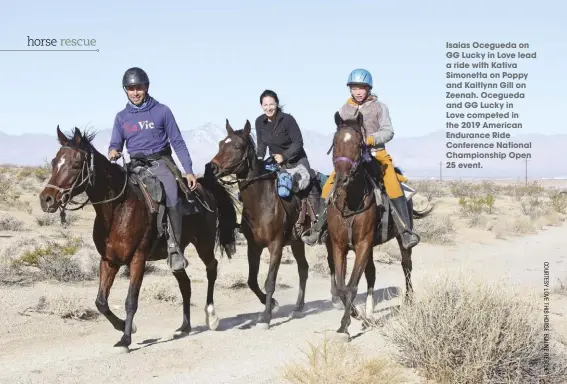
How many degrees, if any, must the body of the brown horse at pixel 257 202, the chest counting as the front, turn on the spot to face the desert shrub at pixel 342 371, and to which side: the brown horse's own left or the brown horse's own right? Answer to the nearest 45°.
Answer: approximately 45° to the brown horse's own left

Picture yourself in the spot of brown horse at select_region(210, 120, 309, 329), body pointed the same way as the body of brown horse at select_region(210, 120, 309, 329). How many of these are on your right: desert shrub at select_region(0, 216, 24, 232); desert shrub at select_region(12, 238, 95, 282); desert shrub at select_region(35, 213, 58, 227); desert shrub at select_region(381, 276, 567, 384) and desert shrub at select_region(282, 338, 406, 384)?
3

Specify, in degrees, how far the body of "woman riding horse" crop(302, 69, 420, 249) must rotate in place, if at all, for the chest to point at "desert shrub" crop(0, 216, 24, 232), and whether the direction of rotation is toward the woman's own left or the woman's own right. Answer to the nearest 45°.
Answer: approximately 135° to the woman's own right

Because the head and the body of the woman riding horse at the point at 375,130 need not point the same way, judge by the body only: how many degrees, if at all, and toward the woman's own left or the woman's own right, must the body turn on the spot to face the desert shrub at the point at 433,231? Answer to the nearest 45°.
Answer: approximately 180°

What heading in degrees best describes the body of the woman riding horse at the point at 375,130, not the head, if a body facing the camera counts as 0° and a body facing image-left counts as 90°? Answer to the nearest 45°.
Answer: approximately 0°

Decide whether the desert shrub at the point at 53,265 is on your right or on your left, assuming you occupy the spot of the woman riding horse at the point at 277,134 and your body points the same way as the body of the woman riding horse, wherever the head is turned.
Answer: on your right

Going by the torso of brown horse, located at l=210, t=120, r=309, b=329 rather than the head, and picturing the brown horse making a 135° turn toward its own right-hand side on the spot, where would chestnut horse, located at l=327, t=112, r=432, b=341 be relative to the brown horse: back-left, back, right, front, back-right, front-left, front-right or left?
back-right

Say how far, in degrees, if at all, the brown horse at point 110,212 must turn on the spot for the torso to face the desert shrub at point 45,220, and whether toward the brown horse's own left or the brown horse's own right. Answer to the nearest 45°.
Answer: approximately 135° to the brown horse's own right
